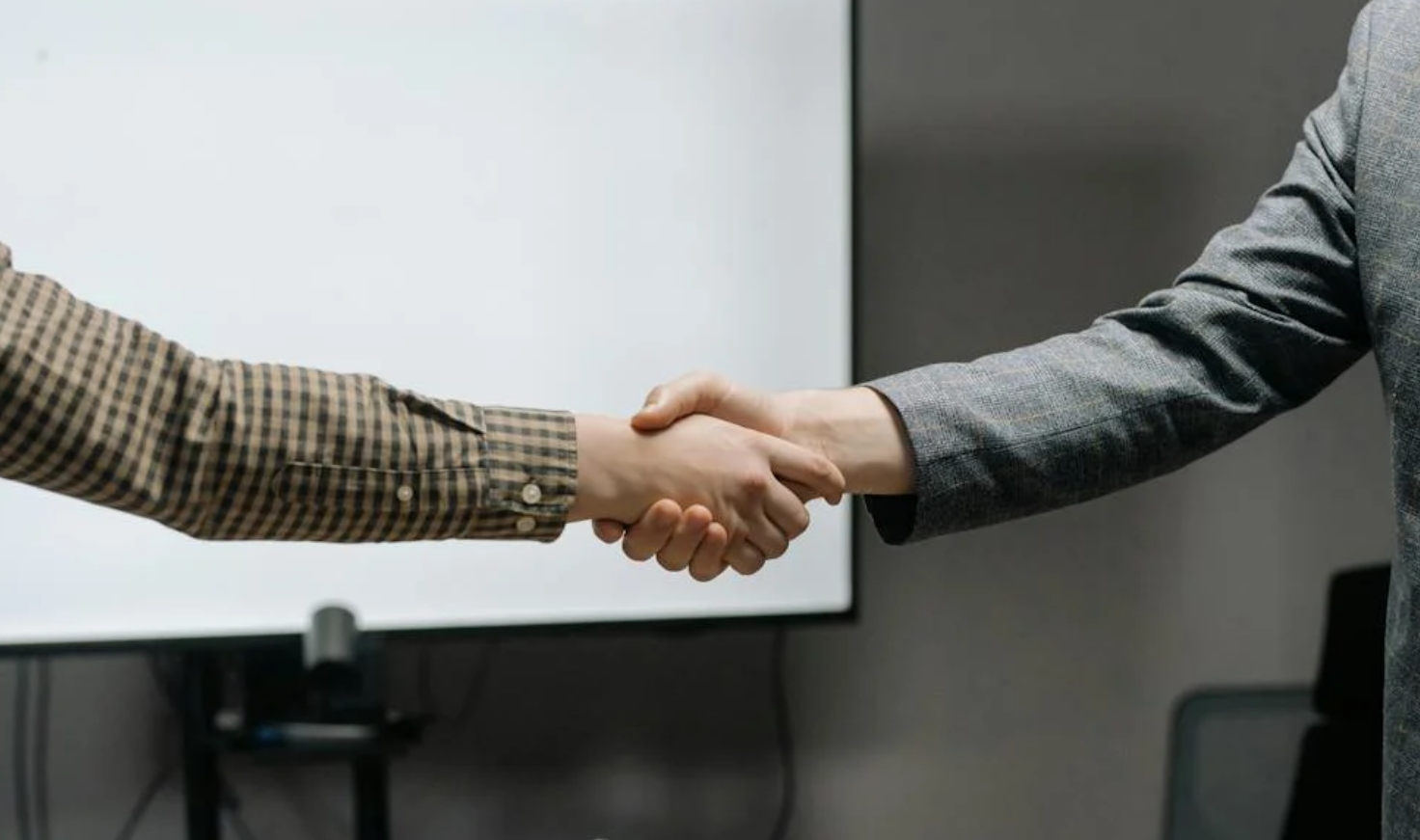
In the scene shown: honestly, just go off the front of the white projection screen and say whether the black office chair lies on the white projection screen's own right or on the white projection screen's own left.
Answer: on the white projection screen's own left

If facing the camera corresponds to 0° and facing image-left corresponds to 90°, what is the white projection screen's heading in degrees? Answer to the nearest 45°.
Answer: approximately 0°
